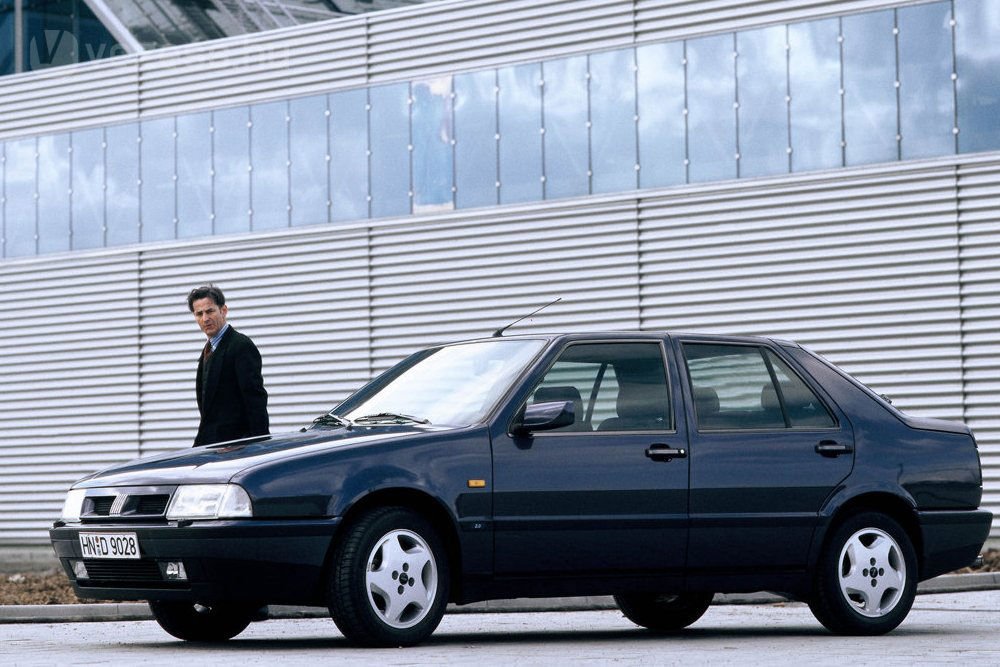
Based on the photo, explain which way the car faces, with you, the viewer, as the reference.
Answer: facing the viewer and to the left of the viewer

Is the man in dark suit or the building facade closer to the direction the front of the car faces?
the man in dark suit

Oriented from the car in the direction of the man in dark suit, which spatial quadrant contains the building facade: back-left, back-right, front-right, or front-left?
front-right

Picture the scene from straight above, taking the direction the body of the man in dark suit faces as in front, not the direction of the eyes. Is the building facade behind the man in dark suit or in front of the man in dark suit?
behind

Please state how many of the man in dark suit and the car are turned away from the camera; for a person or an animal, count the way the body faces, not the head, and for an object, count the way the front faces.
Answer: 0
